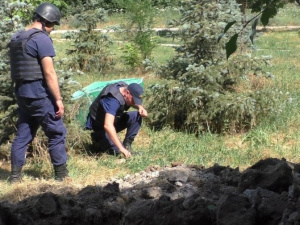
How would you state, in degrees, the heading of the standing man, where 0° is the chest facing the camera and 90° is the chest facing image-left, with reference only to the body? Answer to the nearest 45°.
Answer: approximately 225°

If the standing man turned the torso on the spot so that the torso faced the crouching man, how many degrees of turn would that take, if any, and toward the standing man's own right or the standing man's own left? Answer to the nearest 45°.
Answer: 0° — they already face them

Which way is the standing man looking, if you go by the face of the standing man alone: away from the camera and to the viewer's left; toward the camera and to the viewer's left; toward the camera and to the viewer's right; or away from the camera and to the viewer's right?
away from the camera and to the viewer's right

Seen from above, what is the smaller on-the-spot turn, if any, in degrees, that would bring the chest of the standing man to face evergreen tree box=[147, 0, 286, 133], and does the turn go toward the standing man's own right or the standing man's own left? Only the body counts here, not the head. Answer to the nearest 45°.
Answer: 0° — they already face it
